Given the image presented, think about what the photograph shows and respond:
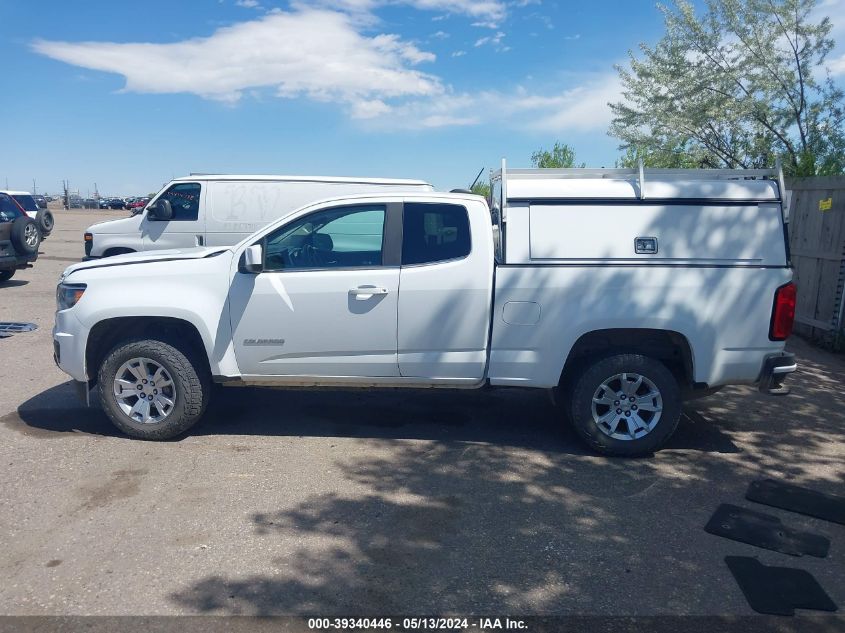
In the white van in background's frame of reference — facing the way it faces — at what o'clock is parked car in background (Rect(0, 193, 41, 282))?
The parked car in background is roughly at 1 o'clock from the white van in background.

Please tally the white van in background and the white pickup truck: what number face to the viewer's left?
2

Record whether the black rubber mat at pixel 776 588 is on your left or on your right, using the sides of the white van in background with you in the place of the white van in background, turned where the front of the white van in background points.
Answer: on your left

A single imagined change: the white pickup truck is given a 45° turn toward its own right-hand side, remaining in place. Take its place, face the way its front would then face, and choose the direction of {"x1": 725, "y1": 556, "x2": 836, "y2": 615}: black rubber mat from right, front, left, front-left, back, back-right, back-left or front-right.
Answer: back

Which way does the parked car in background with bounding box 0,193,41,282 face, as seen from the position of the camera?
facing away from the viewer and to the left of the viewer

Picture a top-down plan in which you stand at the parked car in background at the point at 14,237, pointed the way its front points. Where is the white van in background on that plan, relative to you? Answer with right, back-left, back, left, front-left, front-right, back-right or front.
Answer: back

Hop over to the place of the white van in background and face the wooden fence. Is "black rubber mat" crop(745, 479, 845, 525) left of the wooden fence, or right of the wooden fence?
right

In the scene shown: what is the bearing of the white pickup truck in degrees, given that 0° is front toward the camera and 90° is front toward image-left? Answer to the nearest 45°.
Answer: approximately 90°

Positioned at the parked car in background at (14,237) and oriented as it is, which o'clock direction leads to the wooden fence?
The wooden fence is roughly at 6 o'clock from the parked car in background.

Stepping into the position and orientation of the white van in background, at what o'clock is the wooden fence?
The wooden fence is roughly at 7 o'clock from the white van in background.

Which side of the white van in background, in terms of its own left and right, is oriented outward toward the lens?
left
